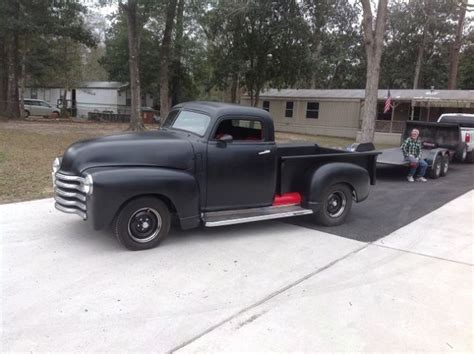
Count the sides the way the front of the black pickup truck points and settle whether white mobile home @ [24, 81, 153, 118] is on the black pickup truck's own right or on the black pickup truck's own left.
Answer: on the black pickup truck's own right

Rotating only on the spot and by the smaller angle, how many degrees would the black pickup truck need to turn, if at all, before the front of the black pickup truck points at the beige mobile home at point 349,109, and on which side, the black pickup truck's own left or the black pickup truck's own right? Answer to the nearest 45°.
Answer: approximately 135° to the black pickup truck's own right

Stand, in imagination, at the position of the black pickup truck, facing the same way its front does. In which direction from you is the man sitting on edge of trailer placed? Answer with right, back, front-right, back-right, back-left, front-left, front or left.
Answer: back

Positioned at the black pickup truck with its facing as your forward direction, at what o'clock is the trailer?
The trailer is roughly at 6 o'clock from the black pickup truck.
